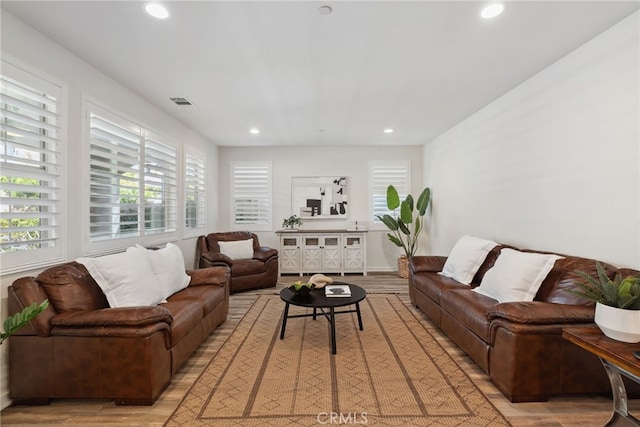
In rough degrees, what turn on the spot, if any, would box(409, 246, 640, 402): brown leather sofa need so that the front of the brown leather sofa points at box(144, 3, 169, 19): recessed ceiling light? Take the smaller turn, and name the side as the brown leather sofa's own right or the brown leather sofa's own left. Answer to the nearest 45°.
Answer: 0° — it already faces it

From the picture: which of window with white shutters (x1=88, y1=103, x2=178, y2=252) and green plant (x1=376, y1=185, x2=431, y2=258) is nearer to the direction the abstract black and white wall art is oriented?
the window with white shutters

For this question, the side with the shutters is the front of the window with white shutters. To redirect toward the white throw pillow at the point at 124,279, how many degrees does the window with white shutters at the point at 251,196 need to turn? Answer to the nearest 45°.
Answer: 0° — it already faces it

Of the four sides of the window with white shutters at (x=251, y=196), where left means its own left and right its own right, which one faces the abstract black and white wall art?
left

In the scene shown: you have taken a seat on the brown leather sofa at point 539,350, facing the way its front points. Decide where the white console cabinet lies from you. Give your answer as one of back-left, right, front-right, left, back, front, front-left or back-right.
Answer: right

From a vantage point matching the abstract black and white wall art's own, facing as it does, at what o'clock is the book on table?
The book on table is roughly at 12 o'clock from the abstract black and white wall art.

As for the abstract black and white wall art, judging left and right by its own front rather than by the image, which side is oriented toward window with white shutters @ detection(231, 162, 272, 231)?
right

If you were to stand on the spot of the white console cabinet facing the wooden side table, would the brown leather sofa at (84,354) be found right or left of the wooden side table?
right

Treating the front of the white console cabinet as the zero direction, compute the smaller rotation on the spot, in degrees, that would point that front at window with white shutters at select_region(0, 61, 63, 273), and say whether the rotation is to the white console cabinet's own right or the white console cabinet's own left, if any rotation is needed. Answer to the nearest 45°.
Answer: approximately 45° to the white console cabinet's own right
